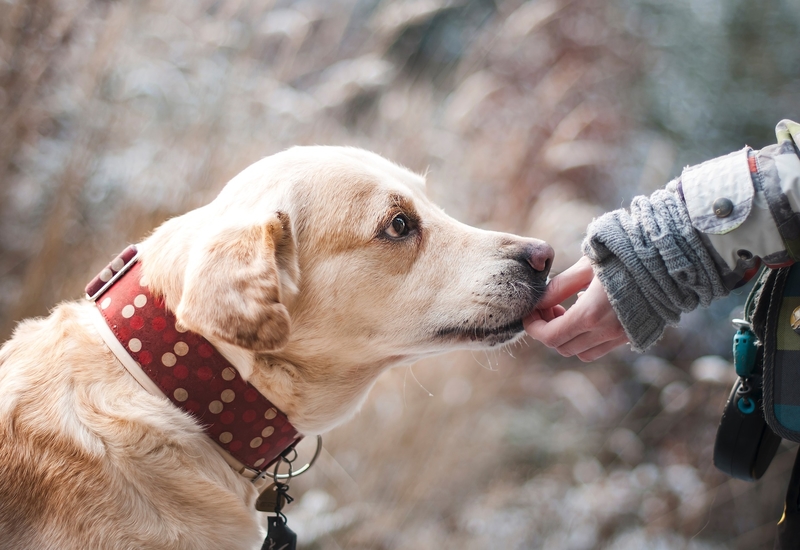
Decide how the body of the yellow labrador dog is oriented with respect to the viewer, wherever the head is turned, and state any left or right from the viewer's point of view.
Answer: facing to the right of the viewer
